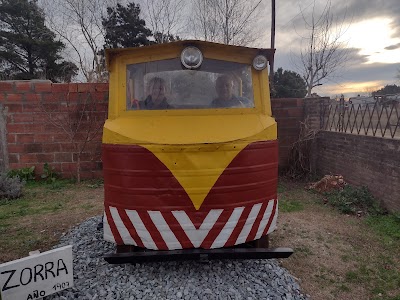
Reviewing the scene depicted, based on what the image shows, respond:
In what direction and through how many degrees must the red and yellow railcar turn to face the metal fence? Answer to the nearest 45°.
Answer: approximately 135° to its left

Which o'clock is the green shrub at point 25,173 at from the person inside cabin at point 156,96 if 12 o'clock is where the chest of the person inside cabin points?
The green shrub is roughly at 5 o'clock from the person inside cabin.

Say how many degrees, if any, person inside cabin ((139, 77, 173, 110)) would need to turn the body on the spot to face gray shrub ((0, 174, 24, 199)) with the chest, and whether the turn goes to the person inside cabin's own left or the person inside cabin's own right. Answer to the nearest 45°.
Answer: approximately 135° to the person inside cabin's own right

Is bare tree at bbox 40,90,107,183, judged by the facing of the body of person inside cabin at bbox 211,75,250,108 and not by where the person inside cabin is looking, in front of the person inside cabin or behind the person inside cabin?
behind

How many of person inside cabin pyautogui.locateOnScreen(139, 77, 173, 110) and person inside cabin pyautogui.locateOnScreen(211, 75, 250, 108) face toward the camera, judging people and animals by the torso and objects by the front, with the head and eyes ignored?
2

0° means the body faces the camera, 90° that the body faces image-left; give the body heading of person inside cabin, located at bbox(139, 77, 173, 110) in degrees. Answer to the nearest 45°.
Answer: approximately 0°

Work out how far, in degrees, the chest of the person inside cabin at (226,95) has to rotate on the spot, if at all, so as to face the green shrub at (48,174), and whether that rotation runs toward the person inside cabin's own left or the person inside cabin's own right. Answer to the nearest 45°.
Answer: approximately 135° to the person inside cabin's own right

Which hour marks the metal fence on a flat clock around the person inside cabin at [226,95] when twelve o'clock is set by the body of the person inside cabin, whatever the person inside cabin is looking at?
The metal fence is roughly at 7 o'clock from the person inside cabin.

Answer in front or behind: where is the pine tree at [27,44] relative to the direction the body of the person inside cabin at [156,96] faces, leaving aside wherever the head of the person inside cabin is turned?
behind
